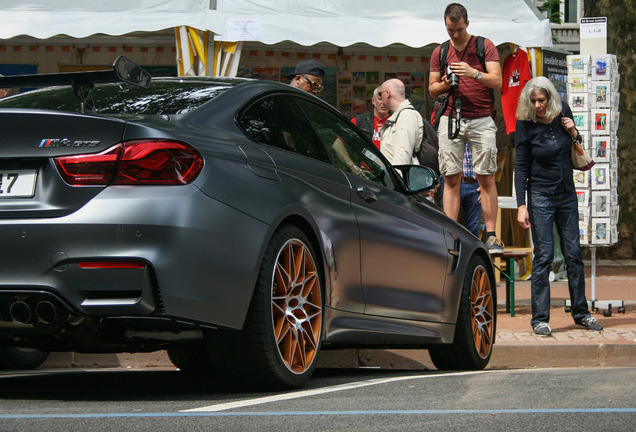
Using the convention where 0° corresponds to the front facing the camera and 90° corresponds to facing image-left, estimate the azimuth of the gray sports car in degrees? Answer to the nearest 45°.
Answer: approximately 225°

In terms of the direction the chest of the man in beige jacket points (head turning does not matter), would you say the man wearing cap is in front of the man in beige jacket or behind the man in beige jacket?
in front

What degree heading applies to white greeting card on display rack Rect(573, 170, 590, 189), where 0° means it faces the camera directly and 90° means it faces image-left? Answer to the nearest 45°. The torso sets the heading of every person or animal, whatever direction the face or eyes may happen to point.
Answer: approximately 0°

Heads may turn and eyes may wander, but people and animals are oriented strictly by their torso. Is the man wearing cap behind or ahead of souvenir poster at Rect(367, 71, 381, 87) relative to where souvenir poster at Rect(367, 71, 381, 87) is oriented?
ahead

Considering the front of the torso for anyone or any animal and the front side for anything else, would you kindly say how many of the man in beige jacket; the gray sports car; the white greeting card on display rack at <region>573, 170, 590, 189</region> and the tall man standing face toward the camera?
2

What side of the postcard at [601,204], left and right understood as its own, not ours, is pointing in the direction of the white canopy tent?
right
